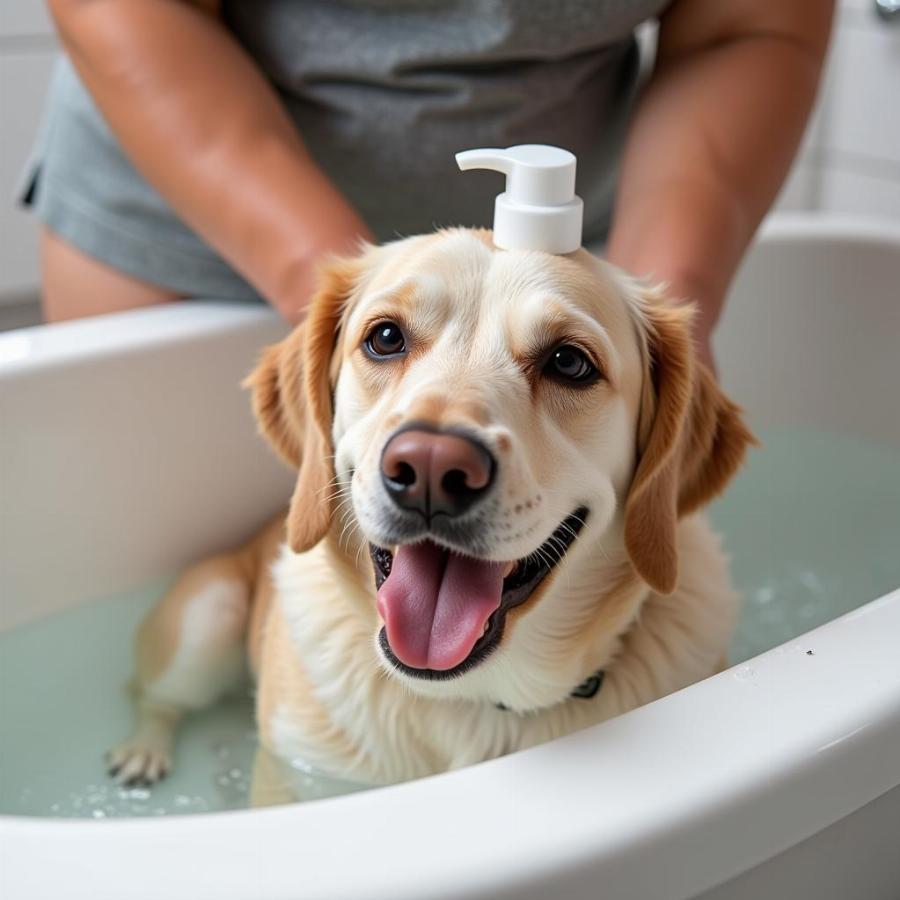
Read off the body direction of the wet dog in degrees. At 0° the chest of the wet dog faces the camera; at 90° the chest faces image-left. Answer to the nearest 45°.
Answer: approximately 0°

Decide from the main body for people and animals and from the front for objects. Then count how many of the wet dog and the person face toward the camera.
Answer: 2

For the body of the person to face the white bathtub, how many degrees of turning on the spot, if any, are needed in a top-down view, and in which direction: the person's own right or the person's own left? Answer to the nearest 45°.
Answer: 0° — they already face it

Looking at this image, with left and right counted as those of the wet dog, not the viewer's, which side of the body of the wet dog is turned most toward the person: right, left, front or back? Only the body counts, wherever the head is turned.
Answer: back

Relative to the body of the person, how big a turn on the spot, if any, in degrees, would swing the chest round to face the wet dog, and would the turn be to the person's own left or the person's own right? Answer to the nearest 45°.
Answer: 0° — they already face it
